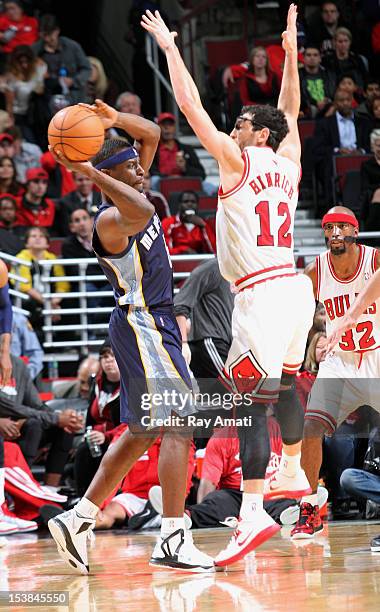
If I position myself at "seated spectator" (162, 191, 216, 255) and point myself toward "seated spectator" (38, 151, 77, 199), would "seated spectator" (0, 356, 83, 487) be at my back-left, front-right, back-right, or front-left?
back-left

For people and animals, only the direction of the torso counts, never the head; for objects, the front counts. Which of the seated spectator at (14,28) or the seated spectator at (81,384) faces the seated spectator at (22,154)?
the seated spectator at (14,28)

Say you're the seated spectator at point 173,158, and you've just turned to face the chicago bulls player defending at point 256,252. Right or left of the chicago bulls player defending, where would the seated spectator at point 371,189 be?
left

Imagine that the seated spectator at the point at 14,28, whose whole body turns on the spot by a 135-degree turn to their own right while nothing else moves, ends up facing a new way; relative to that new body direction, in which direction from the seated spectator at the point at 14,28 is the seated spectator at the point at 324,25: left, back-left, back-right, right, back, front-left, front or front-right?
back-right

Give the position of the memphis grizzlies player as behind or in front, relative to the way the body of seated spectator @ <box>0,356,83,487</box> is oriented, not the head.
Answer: in front

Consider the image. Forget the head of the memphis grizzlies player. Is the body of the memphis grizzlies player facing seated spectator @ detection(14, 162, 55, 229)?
no

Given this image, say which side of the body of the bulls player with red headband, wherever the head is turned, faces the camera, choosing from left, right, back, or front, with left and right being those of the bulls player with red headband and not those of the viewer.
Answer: front

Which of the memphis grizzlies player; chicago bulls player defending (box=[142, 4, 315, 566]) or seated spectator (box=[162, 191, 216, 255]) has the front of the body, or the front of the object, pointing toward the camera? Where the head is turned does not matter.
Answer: the seated spectator

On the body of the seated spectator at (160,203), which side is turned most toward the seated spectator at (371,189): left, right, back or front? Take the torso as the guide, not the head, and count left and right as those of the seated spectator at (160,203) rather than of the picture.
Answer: left

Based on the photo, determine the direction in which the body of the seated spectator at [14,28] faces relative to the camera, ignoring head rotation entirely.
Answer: toward the camera

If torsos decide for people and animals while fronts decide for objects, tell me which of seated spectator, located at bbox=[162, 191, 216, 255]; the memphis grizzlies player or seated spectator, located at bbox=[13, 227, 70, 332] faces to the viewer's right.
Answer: the memphis grizzlies player

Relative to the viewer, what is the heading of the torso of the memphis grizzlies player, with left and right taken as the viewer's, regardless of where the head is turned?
facing to the right of the viewer

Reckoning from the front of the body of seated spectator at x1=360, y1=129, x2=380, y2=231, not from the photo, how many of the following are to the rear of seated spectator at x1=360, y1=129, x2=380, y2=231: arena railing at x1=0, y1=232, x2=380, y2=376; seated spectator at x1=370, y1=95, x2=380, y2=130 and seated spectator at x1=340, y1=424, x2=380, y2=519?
1

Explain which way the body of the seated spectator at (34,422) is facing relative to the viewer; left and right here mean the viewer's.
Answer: facing the viewer and to the right of the viewer

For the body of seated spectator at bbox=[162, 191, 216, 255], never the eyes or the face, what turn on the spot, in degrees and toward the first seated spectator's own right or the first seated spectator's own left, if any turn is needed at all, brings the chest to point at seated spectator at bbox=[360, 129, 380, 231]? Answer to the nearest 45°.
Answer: approximately 90° to the first seated spectator's own left

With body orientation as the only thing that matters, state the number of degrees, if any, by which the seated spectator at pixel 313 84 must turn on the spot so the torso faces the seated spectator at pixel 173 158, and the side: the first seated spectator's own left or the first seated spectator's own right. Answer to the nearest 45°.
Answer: approximately 45° to the first seated spectator's own right

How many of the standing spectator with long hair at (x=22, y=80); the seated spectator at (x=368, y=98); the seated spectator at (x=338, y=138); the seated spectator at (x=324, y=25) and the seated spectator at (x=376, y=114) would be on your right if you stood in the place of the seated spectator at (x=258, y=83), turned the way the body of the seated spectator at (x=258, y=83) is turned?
1
